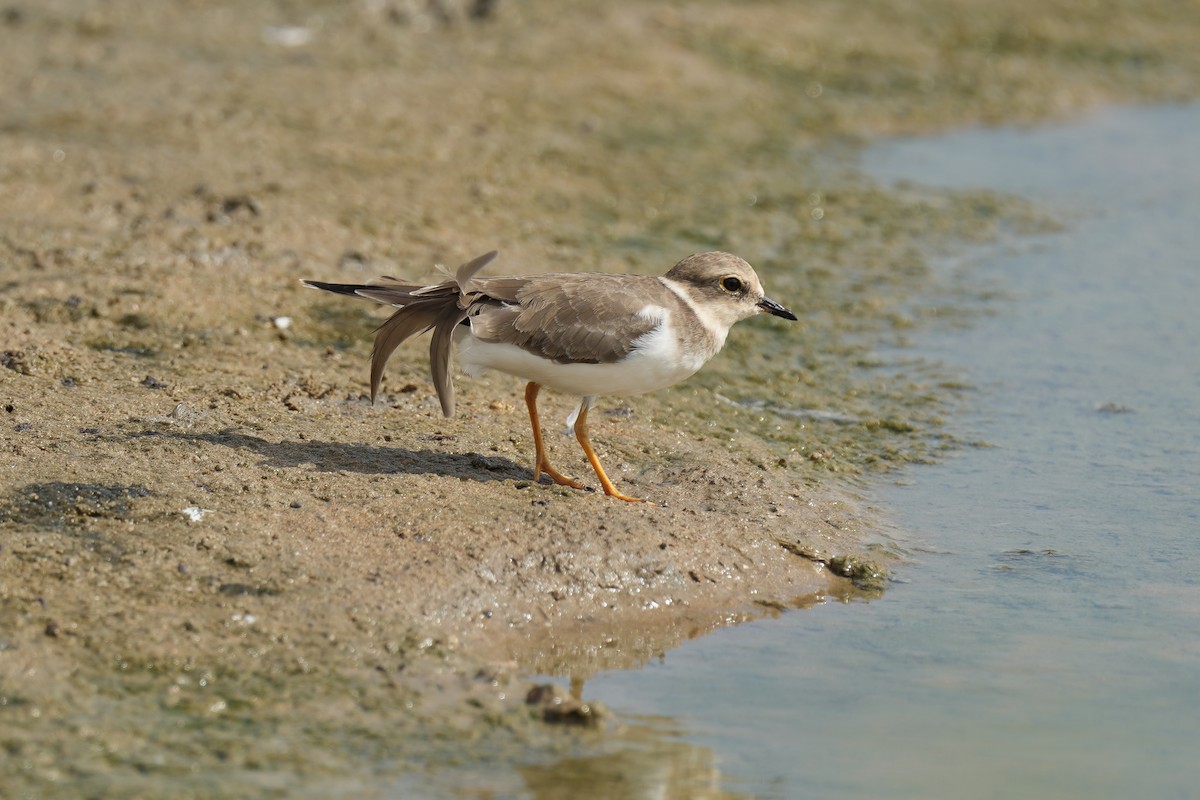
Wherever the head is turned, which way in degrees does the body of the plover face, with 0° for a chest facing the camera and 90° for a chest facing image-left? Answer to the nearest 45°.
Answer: approximately 270°
